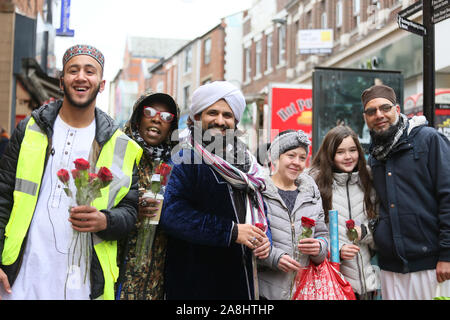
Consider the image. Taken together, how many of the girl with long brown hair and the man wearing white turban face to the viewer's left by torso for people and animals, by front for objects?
0

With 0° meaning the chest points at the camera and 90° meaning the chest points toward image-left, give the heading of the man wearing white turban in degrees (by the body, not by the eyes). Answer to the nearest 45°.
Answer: approximately 315°

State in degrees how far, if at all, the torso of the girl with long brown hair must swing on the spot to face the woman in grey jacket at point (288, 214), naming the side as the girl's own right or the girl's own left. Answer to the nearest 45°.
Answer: approximately 45° to the girl's own right

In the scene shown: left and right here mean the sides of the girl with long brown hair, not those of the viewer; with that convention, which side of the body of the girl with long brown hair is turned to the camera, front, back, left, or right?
front

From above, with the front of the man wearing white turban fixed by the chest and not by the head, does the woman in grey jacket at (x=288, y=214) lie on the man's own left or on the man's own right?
on the man's own left

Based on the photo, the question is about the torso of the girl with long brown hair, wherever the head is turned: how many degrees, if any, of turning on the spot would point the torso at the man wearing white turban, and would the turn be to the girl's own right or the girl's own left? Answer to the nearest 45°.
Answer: approximately 45° to the girl's own right

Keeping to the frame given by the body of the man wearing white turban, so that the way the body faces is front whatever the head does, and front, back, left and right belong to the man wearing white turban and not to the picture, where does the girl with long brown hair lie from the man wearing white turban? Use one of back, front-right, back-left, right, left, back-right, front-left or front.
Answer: left
